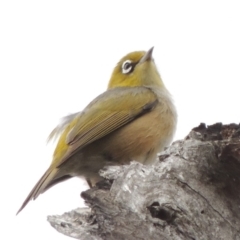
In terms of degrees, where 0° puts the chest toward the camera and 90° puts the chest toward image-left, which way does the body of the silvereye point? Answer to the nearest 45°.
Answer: approximately 270°
